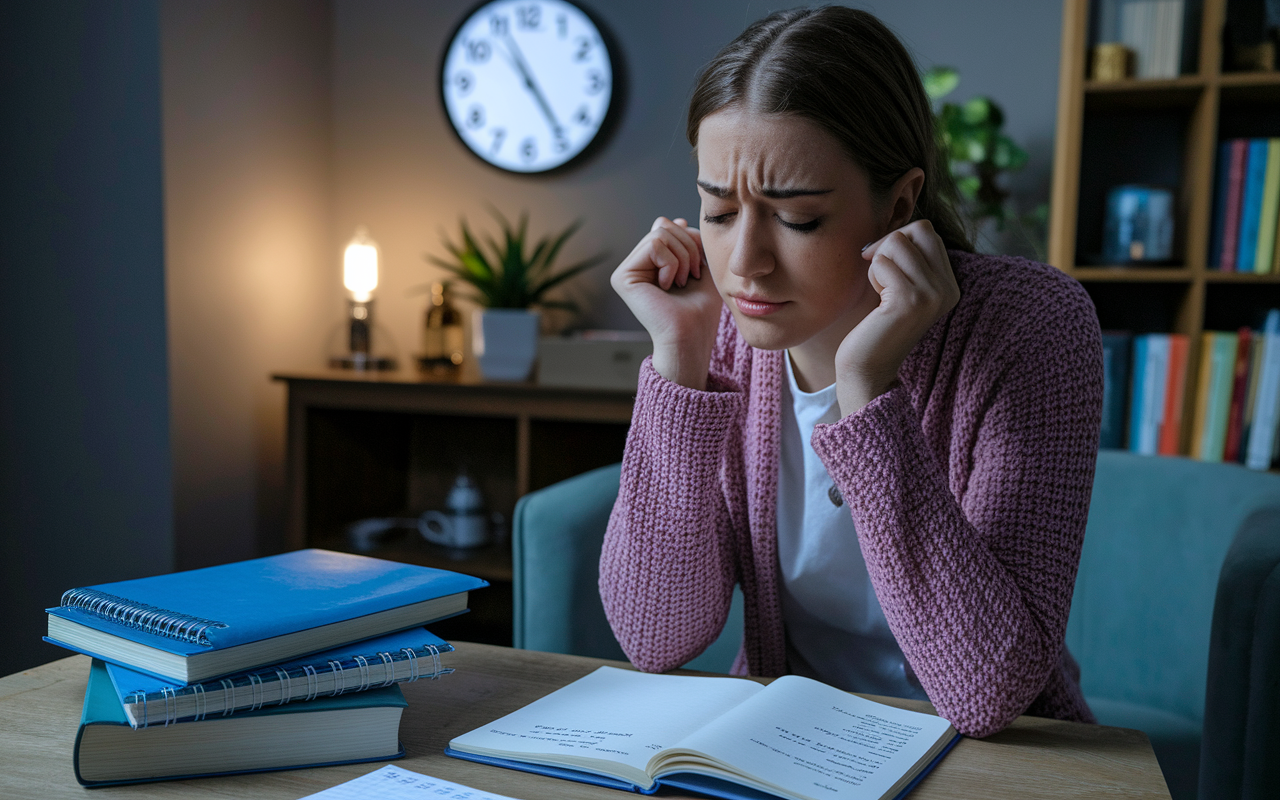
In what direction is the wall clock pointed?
toward the camera

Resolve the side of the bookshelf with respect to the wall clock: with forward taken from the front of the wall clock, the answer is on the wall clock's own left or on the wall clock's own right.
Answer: on the wall clock's own left

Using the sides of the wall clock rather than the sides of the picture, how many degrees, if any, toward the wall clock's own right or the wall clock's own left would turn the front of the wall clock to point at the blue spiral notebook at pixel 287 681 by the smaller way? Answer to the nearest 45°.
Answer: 0° — it already faces it

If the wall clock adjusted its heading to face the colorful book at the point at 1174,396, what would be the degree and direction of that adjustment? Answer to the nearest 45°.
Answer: approximately 45° to its left

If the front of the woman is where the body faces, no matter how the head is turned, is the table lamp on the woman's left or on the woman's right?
on the woman's right

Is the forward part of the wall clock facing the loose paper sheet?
yes

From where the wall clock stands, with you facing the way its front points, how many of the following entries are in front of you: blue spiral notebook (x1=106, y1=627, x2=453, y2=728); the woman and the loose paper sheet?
3

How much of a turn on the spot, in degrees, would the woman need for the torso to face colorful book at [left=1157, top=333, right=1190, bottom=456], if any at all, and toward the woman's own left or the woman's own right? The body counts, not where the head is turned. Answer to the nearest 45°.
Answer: approximately 180°

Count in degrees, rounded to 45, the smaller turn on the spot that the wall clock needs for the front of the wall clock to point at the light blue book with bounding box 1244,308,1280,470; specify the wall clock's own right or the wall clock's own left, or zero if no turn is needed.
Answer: approximately 45° to the wall clock's own left

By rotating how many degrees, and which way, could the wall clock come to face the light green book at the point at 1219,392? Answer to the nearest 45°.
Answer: approximately 45° to its left

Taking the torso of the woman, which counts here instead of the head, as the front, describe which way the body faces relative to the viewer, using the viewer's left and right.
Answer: facing the viewer and to the left of the viewer

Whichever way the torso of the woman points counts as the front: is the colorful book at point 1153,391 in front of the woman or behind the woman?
behind
